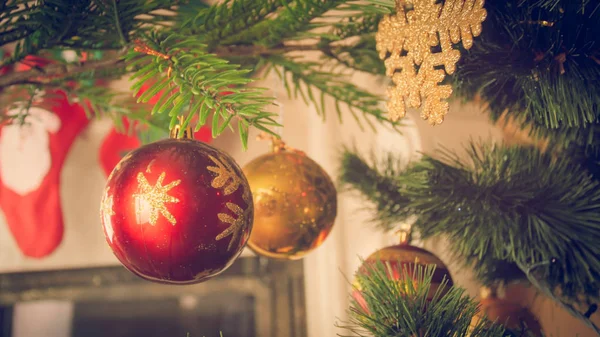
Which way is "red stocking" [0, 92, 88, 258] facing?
toward the camera

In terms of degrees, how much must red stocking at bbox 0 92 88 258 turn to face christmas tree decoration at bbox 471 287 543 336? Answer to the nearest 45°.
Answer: approximately 45° to its left

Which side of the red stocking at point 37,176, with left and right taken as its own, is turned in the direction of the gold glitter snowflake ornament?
front

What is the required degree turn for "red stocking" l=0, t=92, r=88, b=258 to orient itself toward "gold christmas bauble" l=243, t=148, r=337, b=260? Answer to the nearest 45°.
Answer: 0° — it already faces it

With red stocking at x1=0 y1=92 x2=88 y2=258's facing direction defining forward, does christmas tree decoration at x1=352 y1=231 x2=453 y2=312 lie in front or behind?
in front

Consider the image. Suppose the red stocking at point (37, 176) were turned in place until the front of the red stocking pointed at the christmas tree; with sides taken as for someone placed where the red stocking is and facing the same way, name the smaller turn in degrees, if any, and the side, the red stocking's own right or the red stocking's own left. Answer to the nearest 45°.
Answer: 0° — it already faces it

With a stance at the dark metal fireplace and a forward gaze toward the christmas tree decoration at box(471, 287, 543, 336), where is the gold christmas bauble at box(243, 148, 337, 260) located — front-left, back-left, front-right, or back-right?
front-right

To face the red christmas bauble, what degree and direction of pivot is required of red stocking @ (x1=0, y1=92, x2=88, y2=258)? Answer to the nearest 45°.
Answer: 0° — it already faces it
